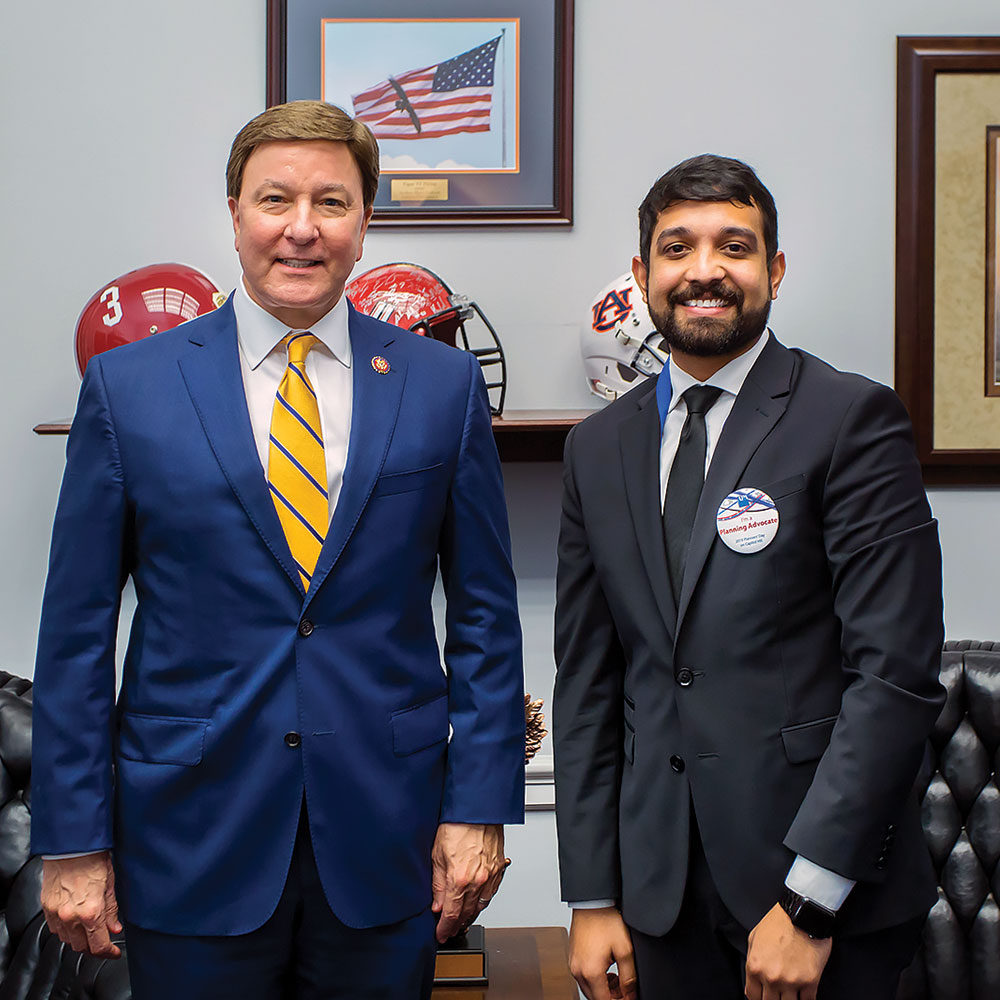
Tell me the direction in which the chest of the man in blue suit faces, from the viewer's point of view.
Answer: toward the camera

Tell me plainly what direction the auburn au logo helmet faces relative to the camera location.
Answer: facing to the right of the viewer

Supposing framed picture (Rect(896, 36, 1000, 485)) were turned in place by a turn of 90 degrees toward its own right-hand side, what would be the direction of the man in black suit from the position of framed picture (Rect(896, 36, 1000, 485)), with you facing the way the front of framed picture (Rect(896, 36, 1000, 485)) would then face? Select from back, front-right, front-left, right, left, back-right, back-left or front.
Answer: left

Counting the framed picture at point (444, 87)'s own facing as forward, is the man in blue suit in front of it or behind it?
in front

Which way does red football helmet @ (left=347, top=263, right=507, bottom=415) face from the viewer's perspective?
to the viewer's right

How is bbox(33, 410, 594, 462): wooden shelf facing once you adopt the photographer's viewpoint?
facing the viewer

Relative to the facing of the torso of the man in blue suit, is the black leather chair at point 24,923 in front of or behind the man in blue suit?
behind

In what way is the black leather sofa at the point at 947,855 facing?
toward the camera

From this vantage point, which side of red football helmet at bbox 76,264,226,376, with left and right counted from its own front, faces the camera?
right
